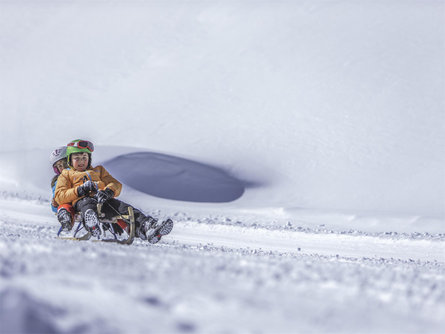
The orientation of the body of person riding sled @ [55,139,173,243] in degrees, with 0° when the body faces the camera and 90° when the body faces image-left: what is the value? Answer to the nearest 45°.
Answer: approximately 315°

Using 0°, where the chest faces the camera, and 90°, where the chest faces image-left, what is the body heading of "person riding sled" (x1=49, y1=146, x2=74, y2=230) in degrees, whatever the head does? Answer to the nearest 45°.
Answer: approximately 315°
